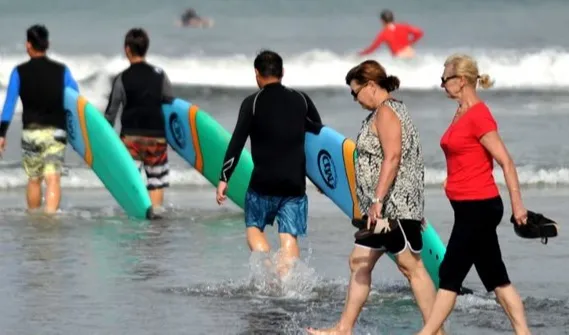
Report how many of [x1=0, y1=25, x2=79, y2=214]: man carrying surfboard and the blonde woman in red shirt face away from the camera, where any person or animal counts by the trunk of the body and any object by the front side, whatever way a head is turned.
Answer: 1

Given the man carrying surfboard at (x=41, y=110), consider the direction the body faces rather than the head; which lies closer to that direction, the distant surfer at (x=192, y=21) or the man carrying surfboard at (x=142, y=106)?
the distant surfer

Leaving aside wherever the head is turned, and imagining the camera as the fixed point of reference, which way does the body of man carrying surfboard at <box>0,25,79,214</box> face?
away from the camera

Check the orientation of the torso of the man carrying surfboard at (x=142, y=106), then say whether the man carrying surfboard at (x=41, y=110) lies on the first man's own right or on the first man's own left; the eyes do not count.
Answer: on the first man's own left

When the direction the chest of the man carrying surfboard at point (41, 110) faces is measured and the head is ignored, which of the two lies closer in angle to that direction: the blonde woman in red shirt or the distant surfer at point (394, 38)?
the distant surfer

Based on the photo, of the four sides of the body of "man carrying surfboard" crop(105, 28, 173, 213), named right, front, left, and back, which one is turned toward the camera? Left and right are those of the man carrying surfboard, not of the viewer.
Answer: back
